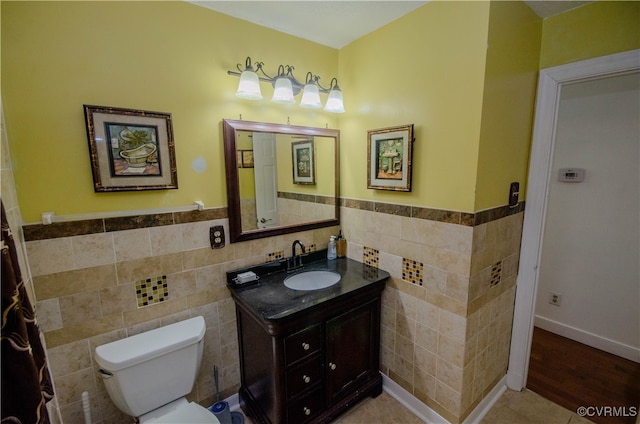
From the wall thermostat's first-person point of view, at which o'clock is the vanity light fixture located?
The vanity light fixture is roughly at 1 o'clock from the wall thermostat.

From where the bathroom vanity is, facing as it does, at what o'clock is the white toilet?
The white toilet is roughly at 4 o'clock from the bathroom vanity.

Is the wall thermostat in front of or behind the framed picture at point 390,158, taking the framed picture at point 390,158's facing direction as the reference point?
behind

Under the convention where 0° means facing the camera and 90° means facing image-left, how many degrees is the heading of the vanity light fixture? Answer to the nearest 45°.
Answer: approximately 315°

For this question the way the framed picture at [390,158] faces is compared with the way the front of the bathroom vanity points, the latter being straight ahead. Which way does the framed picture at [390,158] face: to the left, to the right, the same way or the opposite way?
to the right

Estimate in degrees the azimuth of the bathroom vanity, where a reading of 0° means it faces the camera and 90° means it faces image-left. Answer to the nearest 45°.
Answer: approximately 315°

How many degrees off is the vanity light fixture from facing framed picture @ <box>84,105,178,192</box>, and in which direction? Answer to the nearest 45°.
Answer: approximately 90° to its right

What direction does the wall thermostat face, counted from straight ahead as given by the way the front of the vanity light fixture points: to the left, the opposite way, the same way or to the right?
to the right
